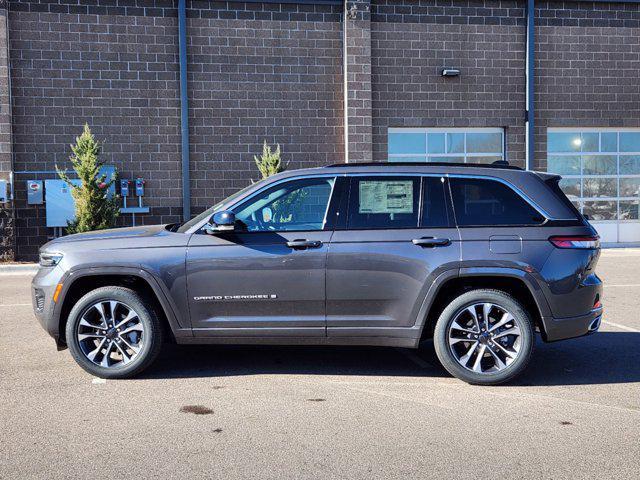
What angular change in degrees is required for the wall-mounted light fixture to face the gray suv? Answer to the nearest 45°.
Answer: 0° — it already faces it

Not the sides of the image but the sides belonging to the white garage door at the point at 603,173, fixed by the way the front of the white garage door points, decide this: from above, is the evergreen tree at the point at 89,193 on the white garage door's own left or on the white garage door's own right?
on the white garage door's own right

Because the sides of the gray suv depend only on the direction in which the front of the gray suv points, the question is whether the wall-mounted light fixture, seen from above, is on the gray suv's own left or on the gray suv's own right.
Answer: on the gray suv's own right

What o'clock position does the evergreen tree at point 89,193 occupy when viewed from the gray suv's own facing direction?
The evergreen tree is roughly at 2 o'clock from the gray suv.

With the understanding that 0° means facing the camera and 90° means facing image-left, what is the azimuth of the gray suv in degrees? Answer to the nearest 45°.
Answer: approximately 90°

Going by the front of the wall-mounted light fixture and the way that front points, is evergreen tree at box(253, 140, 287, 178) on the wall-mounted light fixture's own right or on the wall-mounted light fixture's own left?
on the wall-mounted light fixture's own right

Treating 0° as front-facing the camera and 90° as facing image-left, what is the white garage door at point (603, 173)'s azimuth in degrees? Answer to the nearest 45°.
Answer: approximately 0°

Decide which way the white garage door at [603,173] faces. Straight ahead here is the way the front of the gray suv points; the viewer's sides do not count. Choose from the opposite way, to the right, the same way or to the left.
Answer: to the left

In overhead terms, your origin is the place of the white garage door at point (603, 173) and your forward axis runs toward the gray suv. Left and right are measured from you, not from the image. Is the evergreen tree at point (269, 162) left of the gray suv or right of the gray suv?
right

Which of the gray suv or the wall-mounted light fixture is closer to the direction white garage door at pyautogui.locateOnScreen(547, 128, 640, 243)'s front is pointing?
the gray suv

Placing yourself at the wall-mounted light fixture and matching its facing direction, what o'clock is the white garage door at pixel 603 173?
The white garage door is roughly at 8 o'clock from the wall-mounted light fixture.

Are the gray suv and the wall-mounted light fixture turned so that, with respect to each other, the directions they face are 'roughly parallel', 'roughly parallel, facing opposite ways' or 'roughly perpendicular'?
roughly perpendicular
